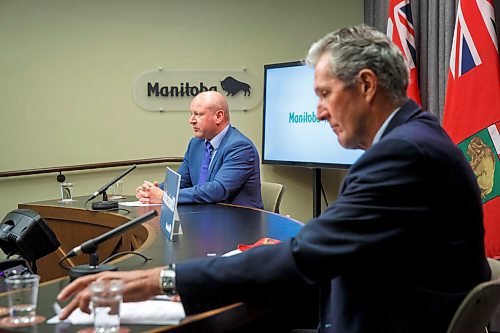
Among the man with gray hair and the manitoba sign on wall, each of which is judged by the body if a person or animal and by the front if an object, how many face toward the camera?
1

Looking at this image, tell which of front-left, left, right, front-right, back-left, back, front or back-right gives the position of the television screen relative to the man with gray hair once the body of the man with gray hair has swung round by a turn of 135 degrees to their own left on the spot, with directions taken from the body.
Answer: back-left

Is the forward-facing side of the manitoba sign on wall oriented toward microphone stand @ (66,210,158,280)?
yes

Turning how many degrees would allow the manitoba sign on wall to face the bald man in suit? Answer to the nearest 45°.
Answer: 0° — it already faces them

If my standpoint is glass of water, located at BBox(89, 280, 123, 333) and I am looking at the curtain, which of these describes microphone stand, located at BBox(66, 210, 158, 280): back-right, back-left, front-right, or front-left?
front-left

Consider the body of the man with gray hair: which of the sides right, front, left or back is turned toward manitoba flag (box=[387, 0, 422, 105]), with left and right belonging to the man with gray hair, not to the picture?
right

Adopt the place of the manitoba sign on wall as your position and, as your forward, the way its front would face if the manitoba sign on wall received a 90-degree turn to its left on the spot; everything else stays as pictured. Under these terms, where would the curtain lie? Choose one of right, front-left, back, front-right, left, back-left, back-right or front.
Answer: front-right

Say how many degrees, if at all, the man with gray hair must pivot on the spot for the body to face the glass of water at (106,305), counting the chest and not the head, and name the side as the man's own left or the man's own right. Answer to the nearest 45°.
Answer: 0° — they already face it

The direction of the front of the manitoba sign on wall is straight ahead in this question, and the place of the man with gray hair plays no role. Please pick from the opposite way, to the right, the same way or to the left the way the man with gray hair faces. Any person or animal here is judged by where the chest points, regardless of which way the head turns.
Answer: to the right

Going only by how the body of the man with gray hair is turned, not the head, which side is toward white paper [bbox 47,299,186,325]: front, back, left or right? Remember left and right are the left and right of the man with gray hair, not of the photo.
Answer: front

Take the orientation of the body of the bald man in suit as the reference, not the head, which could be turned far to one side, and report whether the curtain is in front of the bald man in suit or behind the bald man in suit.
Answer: behind

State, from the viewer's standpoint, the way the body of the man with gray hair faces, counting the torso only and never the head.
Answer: to the viewer's left

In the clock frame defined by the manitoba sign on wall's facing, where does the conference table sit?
The conference table is roughly at 12 o'clock from the manitoba sign on wall.

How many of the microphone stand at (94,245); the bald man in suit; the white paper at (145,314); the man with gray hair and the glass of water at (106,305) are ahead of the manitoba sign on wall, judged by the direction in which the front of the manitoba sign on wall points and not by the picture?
5

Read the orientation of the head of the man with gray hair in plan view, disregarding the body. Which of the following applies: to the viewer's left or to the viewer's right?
to the viewer's left

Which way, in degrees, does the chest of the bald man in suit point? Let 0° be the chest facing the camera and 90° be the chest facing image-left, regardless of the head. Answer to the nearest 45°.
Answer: approximately 45°

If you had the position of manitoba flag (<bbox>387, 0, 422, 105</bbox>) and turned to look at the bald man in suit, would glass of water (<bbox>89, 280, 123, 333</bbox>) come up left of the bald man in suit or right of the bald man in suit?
left

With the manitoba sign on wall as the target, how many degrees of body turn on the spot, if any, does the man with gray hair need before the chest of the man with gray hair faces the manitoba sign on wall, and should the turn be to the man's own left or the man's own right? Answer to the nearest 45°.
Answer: approximately 90° to the man's own right

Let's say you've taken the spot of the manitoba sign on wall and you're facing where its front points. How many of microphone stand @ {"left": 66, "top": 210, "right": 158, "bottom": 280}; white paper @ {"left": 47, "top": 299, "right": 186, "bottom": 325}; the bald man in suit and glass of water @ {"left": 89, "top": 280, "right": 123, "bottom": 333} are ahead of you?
4

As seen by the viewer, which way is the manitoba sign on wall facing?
toward the camera

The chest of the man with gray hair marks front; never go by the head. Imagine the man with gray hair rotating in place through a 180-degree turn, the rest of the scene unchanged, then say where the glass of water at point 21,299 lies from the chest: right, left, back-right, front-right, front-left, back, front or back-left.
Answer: back
